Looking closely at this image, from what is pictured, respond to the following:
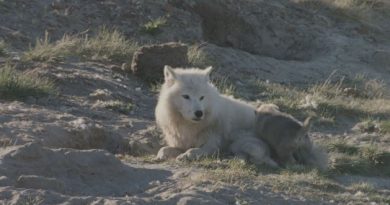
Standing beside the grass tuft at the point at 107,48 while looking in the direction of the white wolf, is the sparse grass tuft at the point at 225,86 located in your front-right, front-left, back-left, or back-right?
front-left

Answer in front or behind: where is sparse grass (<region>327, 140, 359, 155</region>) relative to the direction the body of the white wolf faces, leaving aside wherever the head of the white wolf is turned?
behind

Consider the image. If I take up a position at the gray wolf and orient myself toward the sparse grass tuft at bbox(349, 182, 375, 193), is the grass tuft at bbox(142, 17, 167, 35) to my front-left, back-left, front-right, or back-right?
back-left

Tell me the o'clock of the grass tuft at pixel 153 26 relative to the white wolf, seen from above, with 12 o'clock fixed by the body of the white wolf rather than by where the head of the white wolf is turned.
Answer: The grass tuft is roughly at 4 o'clock from the white wolf.

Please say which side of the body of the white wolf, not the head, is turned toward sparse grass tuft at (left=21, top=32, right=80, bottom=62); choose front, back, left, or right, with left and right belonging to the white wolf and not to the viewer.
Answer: right

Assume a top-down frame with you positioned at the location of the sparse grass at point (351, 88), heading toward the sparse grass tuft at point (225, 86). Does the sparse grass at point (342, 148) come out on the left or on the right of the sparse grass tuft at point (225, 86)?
left

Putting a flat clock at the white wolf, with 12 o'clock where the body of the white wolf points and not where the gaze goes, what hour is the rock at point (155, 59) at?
The rock is roughly at 4 o'clock from the white wolf.

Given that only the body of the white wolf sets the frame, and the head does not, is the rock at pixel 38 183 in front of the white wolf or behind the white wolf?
in front

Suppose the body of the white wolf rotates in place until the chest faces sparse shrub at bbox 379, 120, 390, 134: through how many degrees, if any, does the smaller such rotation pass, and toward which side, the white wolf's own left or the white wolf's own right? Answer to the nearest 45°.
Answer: approximately 180°

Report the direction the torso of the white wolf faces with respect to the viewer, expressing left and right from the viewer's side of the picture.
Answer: facing the viewer and to the left of the viewer
